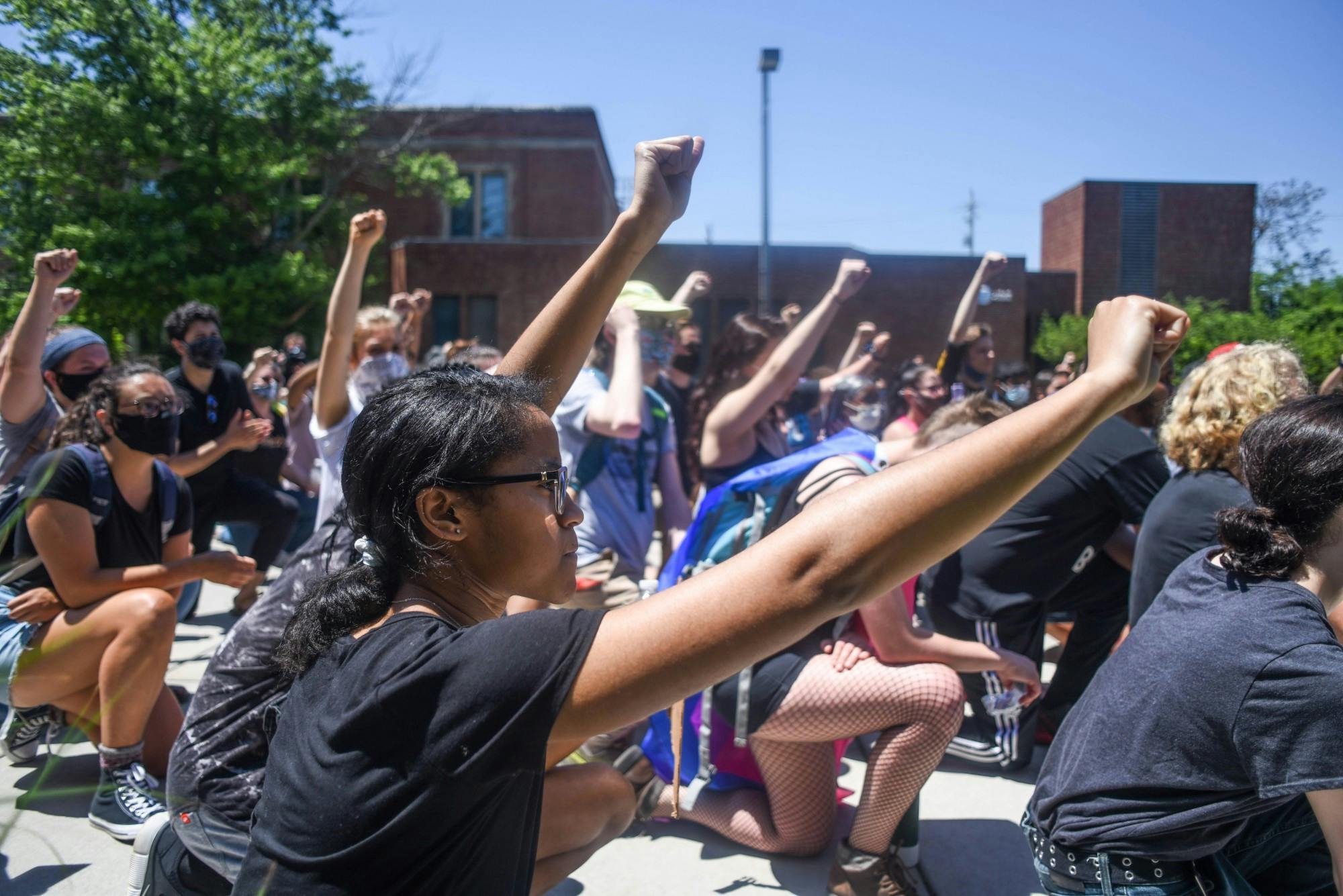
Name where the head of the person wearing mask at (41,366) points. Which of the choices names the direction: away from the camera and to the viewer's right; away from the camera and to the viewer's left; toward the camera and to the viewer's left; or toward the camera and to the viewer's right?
toward the camera and to the viewer's right

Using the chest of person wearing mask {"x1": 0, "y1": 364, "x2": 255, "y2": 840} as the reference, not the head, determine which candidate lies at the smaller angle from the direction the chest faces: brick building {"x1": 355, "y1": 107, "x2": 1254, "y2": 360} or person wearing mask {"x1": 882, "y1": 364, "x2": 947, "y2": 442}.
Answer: the person wearing mask

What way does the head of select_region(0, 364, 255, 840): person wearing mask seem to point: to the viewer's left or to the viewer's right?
to the viewer's right

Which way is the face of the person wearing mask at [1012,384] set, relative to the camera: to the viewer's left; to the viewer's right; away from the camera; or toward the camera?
toward the camera

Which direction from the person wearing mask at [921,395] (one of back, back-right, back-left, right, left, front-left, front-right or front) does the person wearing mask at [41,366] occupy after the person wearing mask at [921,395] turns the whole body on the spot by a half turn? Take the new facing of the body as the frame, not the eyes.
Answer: left

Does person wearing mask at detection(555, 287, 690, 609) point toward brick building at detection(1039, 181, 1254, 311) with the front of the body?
no

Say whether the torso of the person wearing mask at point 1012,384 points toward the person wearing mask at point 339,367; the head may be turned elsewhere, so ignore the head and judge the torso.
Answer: no

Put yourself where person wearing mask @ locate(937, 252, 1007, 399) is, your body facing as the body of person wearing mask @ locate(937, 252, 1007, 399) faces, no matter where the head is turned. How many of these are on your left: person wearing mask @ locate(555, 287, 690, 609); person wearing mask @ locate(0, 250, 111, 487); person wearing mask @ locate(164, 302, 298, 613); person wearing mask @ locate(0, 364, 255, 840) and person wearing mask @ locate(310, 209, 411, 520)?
0

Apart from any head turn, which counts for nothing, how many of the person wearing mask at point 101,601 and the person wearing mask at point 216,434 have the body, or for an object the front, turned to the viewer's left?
0

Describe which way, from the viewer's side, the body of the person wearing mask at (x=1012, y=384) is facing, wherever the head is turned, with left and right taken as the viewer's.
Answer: facing the viewer and to the right of the viewer

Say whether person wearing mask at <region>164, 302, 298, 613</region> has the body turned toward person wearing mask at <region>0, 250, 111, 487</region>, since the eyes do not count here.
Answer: no

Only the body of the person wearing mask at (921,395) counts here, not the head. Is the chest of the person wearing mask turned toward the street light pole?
no

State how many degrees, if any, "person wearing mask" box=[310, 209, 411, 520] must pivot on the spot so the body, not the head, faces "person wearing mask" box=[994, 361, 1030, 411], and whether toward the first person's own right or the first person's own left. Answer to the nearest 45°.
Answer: approximately 90° to the first person's own left
